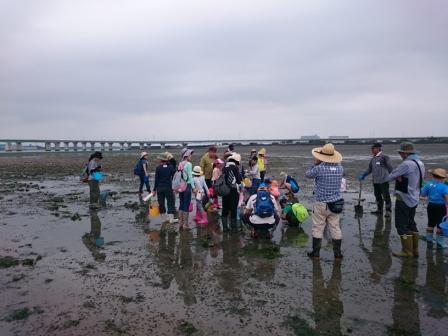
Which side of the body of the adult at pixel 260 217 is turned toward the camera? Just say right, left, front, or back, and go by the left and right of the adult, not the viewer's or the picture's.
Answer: back

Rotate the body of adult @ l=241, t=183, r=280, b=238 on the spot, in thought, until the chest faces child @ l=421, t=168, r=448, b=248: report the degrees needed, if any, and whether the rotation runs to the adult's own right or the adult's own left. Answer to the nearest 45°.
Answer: approximately 90° to the adult's own right

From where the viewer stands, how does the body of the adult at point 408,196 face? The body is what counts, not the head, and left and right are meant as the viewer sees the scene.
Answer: facing to the left of the viewer

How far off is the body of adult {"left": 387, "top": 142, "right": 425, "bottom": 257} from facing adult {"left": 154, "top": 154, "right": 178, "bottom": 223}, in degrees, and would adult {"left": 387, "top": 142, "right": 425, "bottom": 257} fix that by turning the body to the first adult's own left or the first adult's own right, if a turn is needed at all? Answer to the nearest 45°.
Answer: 0° — they already face them

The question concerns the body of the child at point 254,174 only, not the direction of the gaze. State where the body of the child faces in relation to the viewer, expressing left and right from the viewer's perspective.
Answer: facing the viewer and to the left of the viewer

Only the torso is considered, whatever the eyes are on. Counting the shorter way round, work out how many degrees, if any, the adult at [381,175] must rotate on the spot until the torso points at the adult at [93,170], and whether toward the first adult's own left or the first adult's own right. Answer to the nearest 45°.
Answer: approximately 45° to the first adult's own right

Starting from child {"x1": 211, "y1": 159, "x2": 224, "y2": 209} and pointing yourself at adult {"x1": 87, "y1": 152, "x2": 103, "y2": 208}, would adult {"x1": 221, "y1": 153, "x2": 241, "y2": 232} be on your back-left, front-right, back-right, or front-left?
back-left

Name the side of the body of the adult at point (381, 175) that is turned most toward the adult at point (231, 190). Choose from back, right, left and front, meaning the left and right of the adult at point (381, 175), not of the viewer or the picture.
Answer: front

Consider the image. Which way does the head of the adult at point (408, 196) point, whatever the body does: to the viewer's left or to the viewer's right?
to the viewer's left

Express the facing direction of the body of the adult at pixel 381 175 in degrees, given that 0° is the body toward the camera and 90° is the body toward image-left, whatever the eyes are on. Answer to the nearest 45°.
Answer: approximately 45°

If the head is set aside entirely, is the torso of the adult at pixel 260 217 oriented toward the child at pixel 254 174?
yes

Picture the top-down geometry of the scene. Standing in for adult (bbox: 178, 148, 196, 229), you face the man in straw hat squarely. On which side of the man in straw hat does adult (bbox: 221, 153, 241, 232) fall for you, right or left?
left

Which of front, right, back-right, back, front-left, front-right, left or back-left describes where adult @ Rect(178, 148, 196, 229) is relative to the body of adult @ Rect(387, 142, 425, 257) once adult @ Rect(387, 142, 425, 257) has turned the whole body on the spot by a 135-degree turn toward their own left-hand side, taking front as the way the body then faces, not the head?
back-right
